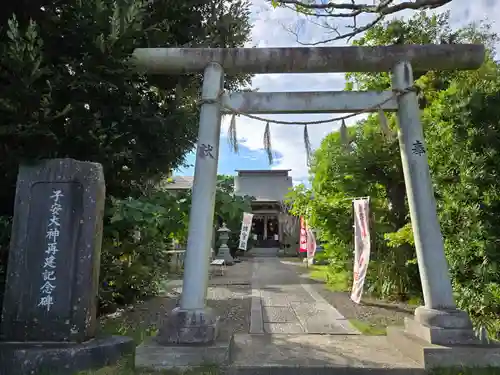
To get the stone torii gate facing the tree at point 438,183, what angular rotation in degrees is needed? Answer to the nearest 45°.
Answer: approximately 135° to its left

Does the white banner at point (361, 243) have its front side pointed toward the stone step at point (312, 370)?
yes

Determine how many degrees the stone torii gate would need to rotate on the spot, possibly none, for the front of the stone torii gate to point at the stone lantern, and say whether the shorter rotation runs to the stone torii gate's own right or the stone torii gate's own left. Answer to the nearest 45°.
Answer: approximately 180°

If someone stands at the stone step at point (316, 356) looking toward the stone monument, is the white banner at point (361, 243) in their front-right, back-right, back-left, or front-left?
back-right

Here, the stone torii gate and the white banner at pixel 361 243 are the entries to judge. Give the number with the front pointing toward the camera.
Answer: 2

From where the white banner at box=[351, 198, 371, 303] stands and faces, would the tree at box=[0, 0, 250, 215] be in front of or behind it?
in front

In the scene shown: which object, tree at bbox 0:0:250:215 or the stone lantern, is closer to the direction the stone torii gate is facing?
the tree

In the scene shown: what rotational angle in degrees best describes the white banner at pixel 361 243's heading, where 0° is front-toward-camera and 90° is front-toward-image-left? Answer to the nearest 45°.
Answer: approximately 0°

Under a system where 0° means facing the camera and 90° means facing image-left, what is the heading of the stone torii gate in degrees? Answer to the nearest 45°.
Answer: approximately 0°

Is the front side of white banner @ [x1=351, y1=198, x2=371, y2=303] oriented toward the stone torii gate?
yes

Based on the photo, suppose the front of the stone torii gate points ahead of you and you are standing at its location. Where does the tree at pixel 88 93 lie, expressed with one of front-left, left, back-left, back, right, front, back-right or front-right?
right
